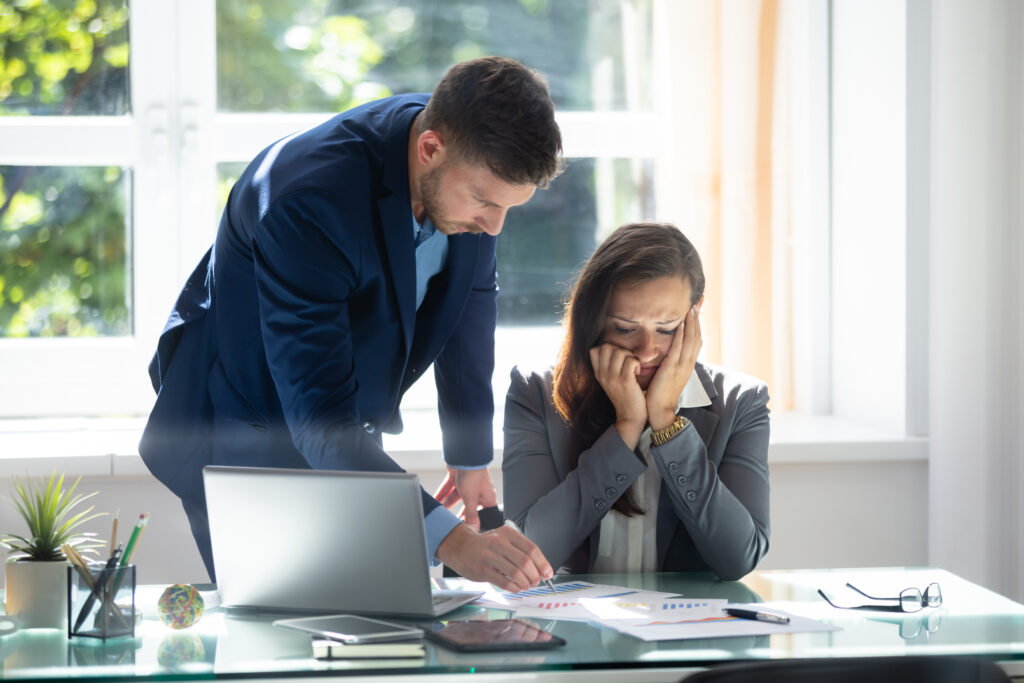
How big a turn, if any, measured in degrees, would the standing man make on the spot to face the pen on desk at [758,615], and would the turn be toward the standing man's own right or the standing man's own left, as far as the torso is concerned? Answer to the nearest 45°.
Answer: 0° — they already face it

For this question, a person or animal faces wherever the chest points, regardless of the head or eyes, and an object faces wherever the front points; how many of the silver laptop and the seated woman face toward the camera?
1

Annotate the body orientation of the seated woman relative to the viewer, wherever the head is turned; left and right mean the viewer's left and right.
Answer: facing the viewer

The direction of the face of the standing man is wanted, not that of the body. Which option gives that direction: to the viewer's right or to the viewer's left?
to the viewer's right

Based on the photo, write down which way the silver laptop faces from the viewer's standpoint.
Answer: facing away from the viewer and to the right of the viewer

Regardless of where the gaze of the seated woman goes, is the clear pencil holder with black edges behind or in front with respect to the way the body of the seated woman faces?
in front

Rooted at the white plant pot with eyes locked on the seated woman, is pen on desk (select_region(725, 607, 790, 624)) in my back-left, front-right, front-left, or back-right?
front-right

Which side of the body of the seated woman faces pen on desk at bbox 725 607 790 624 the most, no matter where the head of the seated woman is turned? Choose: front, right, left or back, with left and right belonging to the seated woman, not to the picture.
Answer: front

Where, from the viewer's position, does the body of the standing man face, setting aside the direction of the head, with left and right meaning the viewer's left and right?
facing the viewer and to the right of the viewer
